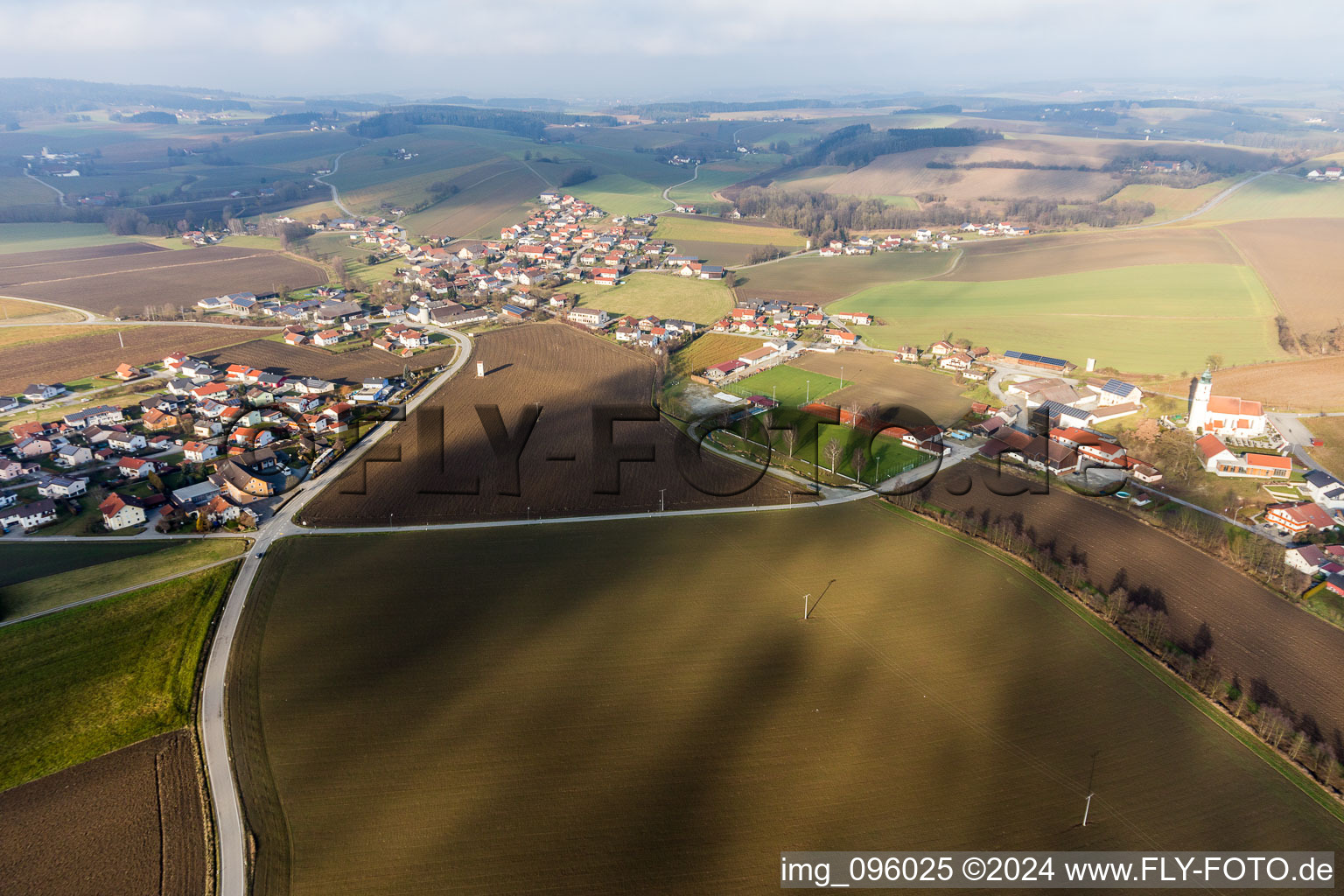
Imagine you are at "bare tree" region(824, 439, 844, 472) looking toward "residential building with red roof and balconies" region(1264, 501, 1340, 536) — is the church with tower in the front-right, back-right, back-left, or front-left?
front-left

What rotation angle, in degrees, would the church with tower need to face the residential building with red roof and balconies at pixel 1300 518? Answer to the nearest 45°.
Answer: approximately 90° to its left

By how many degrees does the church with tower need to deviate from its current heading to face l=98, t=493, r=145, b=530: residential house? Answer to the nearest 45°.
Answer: approximately 45° to its left

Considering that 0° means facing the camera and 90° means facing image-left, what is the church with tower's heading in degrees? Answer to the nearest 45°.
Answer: approximately 90°

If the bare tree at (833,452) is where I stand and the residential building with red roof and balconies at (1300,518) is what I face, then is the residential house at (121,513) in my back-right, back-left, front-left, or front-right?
back-right

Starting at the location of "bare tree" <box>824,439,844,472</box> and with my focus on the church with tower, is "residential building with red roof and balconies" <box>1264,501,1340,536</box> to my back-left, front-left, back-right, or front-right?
front-right

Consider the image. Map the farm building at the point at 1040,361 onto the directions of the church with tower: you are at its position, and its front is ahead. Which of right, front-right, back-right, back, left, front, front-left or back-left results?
front-right

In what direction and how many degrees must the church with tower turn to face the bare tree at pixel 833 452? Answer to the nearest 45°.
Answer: approximately 45° to its left

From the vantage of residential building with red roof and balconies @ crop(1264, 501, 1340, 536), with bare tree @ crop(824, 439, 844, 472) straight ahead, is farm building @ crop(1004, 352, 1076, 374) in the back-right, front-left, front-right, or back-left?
front-right
